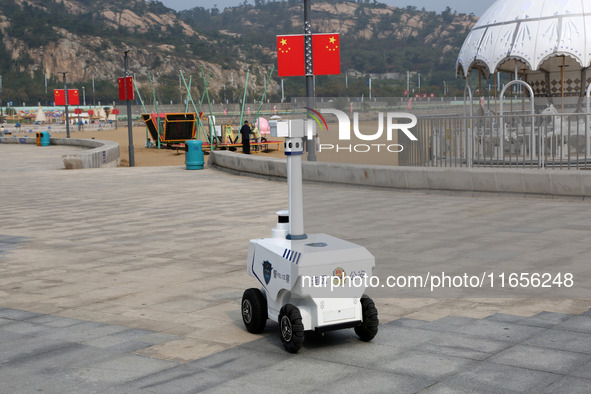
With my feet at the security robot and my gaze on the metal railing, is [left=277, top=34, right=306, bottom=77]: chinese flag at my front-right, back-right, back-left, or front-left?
front-left

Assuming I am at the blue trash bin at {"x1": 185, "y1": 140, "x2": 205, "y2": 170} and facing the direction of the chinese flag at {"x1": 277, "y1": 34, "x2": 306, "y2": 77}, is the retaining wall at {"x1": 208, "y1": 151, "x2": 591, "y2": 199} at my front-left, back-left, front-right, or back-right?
front-right

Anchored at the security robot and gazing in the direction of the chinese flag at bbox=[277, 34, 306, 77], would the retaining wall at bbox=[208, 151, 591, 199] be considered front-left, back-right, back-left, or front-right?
front-right
